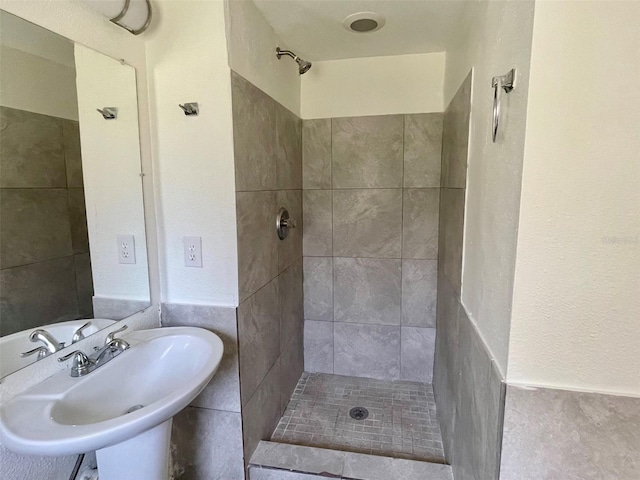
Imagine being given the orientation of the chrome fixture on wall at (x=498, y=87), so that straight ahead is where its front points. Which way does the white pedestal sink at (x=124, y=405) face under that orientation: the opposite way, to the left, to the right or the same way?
the opposite way

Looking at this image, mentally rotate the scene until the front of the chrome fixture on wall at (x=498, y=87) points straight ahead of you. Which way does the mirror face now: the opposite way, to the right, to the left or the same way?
the opposite way

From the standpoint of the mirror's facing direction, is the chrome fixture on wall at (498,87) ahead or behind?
ahead

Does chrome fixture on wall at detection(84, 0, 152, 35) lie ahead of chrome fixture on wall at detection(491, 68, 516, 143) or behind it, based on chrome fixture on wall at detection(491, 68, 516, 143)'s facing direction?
ahead

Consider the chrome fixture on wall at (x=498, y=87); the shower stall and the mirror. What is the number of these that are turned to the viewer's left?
1

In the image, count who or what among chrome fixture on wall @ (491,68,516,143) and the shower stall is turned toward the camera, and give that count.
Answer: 1

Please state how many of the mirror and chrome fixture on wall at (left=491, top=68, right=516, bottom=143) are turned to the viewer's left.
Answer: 1

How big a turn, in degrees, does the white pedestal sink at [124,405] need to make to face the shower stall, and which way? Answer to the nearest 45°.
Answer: approximately 45° to its left

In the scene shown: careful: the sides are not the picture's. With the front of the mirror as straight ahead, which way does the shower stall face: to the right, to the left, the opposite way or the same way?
to the right

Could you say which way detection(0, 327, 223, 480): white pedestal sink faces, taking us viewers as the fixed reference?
facing the viewer and to the right of the viewer

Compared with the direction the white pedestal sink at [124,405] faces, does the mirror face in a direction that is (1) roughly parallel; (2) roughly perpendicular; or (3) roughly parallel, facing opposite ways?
roughly parallel

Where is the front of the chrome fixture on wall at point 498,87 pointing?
to the viewer's left

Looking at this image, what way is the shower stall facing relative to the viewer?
toward the camera

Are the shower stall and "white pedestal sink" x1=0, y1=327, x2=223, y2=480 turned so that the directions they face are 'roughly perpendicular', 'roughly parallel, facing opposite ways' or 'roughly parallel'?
roughly perpendicular

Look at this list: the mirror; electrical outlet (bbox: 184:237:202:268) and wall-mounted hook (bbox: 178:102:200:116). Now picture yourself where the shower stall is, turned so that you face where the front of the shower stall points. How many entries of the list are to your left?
0

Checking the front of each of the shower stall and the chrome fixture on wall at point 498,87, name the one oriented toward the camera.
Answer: the shower stall
